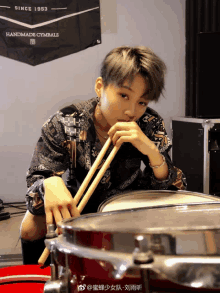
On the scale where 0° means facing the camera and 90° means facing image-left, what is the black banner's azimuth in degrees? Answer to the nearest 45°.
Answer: approximately 0°

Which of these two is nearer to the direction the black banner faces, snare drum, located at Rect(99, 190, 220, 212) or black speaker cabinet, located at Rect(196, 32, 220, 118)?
the snare drum

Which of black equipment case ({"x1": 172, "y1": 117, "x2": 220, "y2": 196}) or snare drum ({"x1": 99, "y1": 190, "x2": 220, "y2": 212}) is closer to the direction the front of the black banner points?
the snare drum

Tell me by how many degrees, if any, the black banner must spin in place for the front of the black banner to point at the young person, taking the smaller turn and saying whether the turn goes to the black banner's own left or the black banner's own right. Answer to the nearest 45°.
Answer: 0° — it already faces them

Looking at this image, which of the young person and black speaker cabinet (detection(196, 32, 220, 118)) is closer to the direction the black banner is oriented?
the young person

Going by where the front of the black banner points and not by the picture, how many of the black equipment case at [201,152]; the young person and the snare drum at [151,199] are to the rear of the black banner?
0

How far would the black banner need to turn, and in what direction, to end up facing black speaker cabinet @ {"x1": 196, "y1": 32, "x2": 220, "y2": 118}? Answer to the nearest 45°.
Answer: approximately 45° to its left

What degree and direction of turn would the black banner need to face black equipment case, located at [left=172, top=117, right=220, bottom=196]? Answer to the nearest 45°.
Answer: approximately 45° to its left

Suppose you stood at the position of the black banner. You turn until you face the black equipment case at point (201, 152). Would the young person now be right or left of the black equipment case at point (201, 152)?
right

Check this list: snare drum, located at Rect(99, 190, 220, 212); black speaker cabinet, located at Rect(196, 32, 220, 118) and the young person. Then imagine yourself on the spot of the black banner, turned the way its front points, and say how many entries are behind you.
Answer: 0

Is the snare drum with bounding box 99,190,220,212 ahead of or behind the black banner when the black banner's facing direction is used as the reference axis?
ahead
